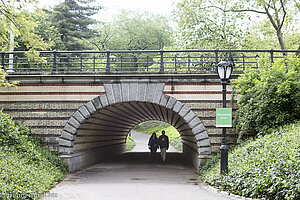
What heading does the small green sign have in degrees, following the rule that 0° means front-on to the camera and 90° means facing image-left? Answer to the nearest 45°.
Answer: approximately 0°

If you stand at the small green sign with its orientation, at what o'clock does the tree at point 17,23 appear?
The tree is roughly at 3 o'clock from the small green sign.

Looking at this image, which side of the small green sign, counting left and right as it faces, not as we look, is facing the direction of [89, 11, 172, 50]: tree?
back

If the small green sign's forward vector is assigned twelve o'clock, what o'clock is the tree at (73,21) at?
The tree is roughly at 5 o'clock from the small green sign.

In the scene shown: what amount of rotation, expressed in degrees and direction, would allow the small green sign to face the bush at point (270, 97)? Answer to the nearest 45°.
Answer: approximately 135° to its left

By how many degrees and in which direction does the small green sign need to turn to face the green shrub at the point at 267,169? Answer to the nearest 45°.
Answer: approximately 45° to its left

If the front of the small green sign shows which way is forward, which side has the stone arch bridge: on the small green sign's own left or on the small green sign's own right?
on the small green sign's own right

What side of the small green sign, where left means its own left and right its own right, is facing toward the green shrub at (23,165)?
right

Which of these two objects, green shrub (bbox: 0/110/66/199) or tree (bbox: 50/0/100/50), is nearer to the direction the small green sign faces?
the green shrub
